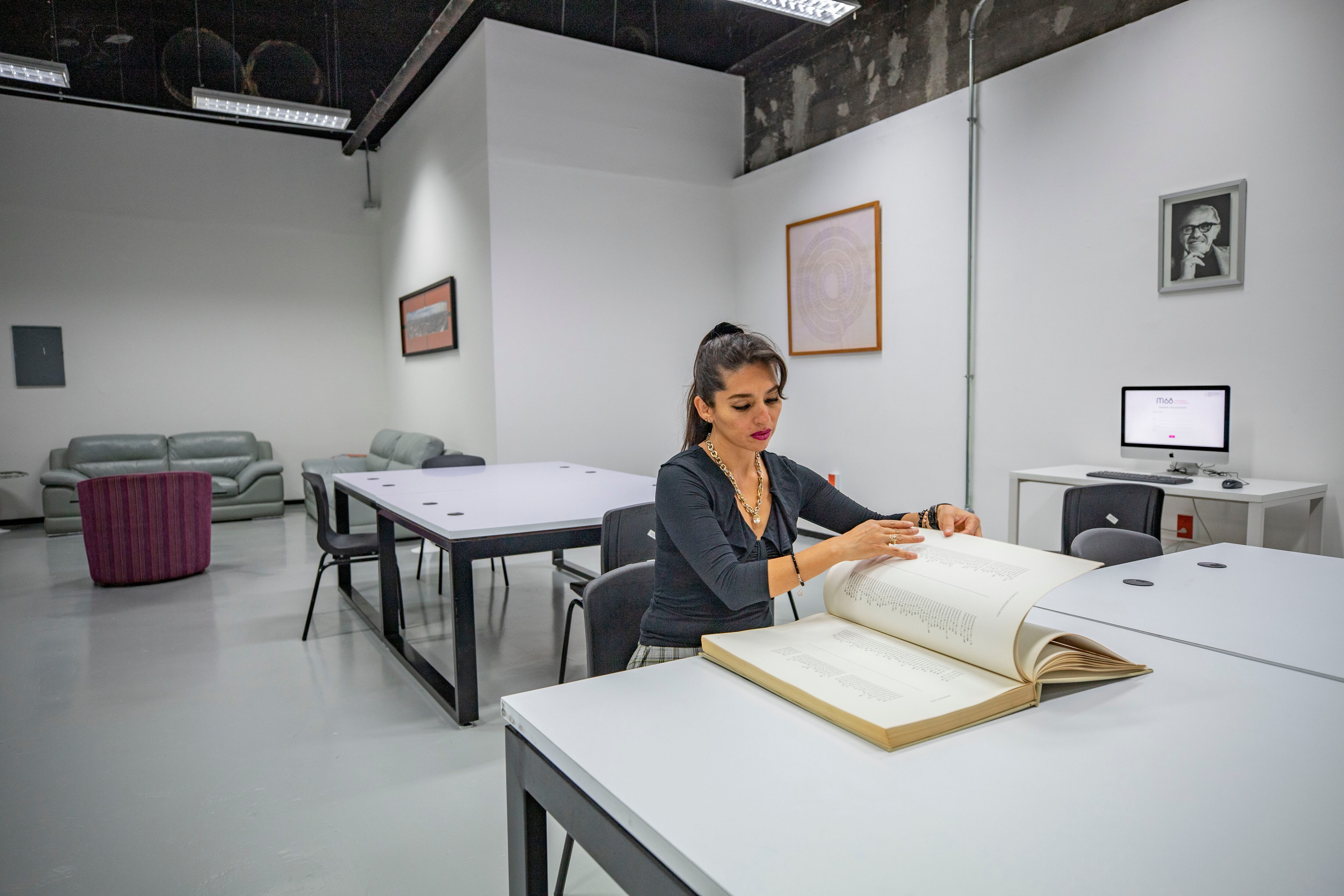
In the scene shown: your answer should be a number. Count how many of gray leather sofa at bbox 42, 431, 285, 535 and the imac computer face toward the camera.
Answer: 2

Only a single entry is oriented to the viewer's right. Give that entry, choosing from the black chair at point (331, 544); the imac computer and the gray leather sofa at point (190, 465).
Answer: the black chair

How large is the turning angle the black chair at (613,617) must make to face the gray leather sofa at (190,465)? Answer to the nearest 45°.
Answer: approximately 180°

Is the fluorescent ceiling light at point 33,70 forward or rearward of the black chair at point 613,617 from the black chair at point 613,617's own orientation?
rearward

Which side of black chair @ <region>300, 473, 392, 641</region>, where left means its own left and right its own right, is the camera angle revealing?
right

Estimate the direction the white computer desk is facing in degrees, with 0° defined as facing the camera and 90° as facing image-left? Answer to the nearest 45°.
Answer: approximately 45°

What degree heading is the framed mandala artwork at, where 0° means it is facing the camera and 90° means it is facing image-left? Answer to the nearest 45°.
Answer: approximately 45°
